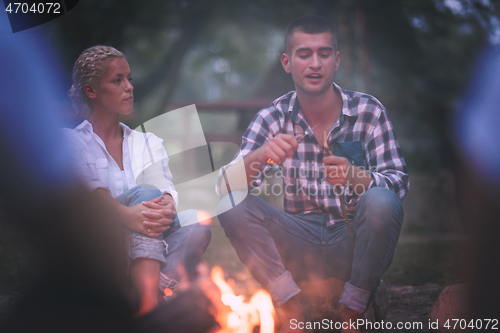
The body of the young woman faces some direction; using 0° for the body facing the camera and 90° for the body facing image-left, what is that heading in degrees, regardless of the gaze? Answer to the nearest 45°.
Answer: approximately 315°

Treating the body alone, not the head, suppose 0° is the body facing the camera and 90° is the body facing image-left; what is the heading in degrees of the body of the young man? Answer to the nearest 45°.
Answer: approximately 0°

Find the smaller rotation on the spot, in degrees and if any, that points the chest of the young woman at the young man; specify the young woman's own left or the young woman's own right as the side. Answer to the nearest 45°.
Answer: approximately 45° to the young woman's own left

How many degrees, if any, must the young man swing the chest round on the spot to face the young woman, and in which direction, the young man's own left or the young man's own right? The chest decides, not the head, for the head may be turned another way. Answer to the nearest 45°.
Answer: approximately 90° to the young man's own right
